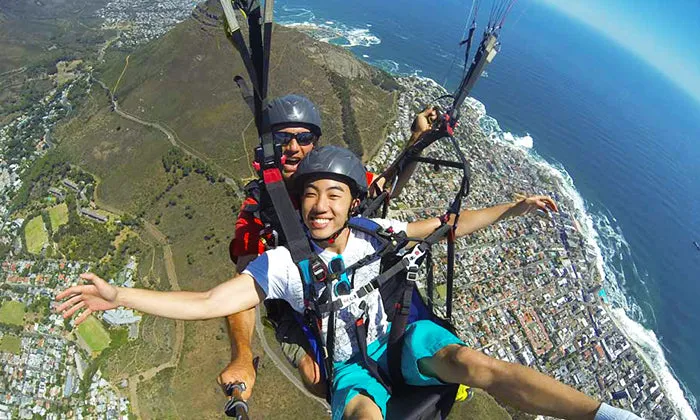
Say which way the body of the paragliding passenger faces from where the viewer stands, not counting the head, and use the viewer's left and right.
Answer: facing the viewer
